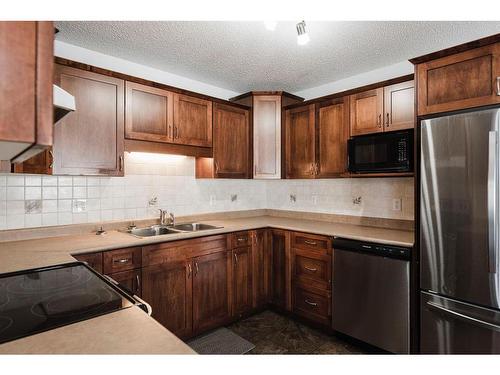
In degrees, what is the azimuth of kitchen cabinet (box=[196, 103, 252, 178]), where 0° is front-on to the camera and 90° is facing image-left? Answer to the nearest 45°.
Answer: approximately 315°

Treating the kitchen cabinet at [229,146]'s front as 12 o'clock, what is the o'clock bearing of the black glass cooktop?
The black glass cooktop is roughly at 2 o'clock from the kitchen cabinet.

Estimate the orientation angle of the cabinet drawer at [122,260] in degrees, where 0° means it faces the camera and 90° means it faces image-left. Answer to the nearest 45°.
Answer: approximately 315°

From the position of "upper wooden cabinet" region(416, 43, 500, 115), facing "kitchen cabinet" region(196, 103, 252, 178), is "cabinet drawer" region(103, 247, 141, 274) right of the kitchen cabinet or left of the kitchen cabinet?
left

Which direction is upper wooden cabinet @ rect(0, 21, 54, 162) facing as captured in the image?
to the viewer's right

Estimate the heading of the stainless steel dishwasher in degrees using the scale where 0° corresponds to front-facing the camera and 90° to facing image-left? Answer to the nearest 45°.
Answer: approximately 45°

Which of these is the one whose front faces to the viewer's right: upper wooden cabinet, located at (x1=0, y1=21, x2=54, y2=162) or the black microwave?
the upper wooden cabinet

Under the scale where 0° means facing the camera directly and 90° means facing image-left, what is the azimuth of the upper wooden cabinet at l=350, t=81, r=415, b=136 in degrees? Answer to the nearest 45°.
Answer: approximately 45°
